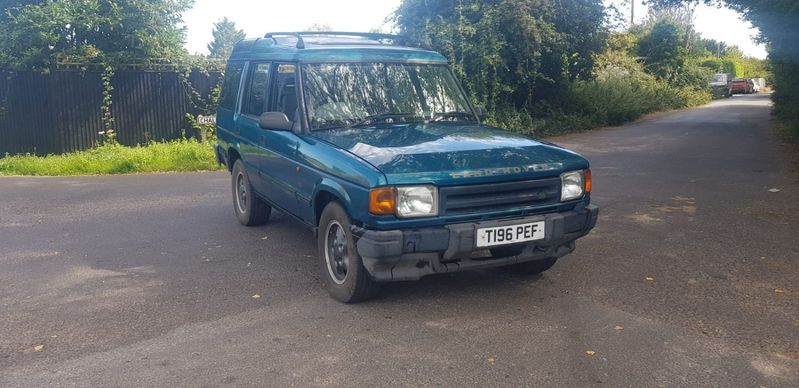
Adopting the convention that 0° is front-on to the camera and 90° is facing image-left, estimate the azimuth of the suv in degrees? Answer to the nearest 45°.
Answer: approximately 315°
